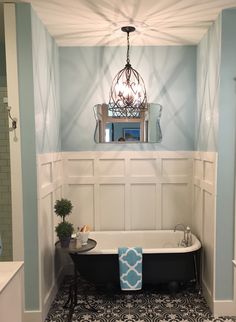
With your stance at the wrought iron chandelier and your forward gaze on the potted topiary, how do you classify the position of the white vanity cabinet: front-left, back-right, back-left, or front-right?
front-left

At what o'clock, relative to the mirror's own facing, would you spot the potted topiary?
The potted topiary is roughly at 1 o'clock from the mirror.

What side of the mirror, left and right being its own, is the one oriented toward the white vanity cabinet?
front

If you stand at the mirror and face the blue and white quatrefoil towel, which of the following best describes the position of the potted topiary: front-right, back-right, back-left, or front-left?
front-right

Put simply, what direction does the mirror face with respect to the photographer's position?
facing the viewer
